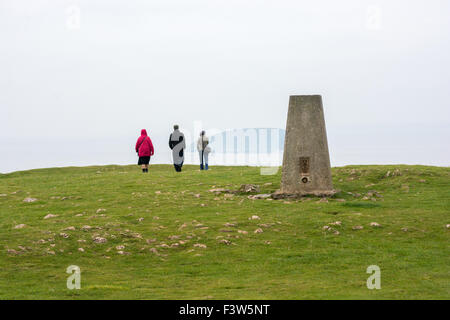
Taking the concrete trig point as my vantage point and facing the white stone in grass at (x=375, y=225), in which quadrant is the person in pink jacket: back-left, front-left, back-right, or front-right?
back-right

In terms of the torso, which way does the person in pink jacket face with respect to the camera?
away from the camera

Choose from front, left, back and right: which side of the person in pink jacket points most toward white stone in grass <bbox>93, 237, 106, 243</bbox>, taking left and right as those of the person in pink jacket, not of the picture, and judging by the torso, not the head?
back

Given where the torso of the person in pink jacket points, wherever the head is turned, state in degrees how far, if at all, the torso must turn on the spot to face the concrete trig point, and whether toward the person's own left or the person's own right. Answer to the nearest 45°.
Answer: approximately 135° to the person's own right

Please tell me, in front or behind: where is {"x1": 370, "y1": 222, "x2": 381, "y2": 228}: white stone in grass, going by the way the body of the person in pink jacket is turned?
behind
